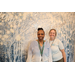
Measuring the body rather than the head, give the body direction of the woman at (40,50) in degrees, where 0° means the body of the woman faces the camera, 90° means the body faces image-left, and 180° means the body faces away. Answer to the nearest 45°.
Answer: approximately 0°

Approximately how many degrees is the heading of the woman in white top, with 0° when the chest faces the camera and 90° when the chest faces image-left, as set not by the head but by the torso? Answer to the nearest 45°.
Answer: approximately 45°
